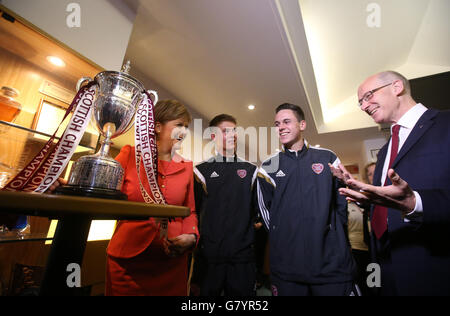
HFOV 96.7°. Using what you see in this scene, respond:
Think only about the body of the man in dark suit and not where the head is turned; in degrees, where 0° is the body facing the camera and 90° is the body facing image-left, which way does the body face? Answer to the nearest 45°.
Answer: approximately 45°

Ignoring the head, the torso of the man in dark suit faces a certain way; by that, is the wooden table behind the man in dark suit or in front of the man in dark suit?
in front

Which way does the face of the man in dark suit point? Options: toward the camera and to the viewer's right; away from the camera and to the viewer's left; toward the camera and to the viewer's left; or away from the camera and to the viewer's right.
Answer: toward the camera and to the viewer's left

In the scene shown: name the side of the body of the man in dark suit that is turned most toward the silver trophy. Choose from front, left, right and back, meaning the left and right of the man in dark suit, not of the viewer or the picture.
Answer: front

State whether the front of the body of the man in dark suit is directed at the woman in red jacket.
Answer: yes

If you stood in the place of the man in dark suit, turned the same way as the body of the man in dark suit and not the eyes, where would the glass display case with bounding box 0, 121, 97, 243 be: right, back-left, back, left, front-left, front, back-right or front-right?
front

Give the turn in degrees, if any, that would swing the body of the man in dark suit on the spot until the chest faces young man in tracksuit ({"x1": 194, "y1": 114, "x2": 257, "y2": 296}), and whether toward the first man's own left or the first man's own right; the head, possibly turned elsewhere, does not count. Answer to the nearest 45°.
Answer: approximately 45° to the first man's own right

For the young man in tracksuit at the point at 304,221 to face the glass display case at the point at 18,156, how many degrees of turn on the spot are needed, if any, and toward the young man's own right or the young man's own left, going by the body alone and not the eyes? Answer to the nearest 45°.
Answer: approximately 45° to the young man's own right

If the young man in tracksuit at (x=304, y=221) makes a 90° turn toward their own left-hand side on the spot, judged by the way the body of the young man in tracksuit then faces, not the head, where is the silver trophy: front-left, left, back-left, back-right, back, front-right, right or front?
back-right

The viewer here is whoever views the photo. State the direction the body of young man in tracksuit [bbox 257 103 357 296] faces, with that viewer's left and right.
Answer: facing the viewer

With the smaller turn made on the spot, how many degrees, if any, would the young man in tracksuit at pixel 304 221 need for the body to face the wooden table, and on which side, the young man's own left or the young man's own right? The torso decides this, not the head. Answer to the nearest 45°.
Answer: approximately 45° to the young man's own right
